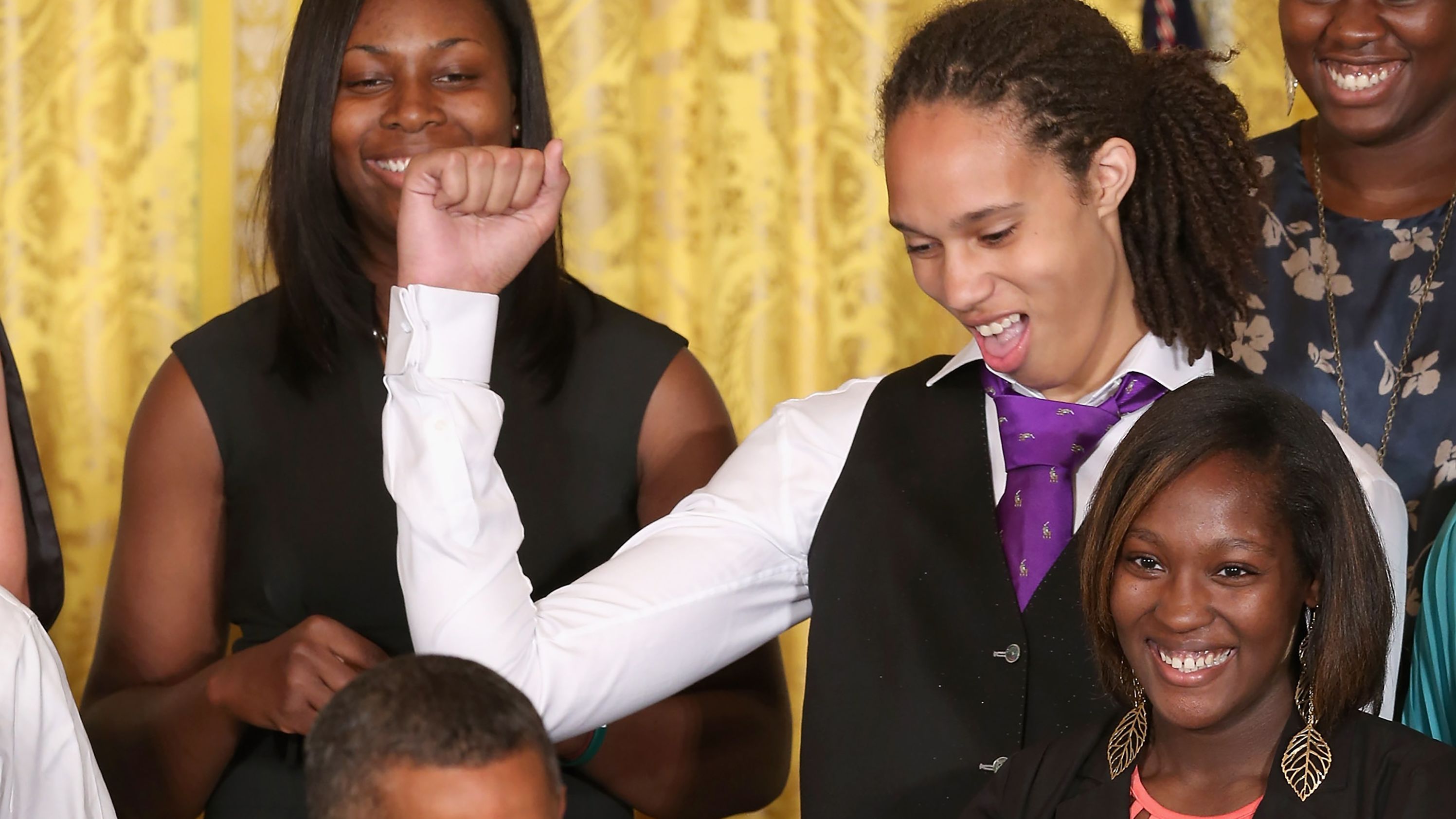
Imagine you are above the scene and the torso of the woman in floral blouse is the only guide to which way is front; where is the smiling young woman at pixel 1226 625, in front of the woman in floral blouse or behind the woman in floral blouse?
in front

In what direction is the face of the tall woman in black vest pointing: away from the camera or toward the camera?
toward the camera

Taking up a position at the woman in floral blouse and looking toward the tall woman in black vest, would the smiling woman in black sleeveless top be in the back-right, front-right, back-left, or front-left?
front-right

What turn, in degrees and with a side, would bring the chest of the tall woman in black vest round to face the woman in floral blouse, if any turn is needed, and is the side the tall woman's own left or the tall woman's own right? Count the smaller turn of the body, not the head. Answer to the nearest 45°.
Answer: approximately 135° to the tall woman's own left

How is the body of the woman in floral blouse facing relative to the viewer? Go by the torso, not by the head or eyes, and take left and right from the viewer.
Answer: facing the viewer

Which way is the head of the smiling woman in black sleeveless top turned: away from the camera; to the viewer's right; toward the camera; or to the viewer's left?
toward the camera

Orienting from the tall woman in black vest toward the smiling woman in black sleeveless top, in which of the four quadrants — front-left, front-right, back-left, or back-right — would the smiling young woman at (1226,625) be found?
back-left

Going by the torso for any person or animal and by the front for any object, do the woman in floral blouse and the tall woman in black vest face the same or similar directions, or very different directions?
same or similar directions

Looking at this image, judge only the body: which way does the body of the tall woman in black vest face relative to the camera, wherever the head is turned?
toward the camera

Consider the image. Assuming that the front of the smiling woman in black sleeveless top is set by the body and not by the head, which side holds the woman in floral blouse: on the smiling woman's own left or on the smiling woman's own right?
on the smiling woman's own left

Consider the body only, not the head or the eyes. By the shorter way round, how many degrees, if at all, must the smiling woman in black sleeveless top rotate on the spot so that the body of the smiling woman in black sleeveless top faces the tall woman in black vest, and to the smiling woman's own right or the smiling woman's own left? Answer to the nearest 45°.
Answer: approximately 45° to the smiling woman's own left

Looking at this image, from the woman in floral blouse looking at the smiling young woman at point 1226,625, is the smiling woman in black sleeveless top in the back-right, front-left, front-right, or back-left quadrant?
front-right
